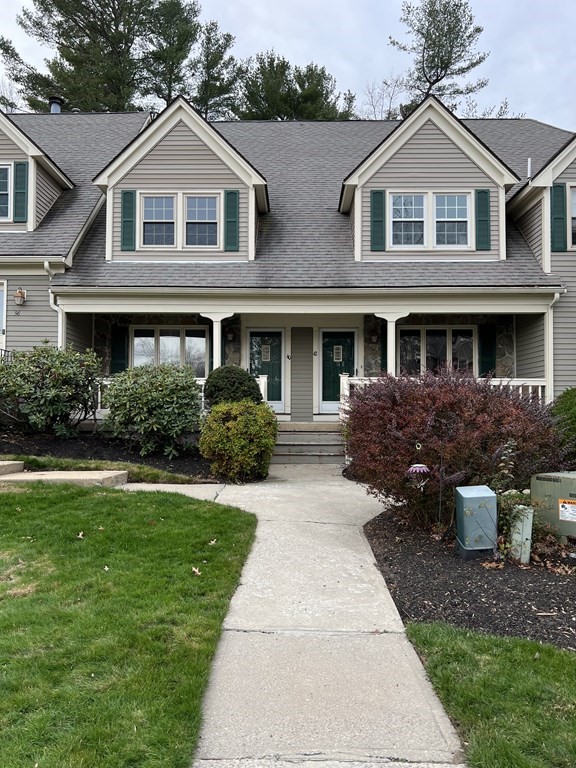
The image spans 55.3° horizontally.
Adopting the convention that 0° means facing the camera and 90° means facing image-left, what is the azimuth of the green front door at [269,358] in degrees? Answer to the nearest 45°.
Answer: approximately 0°

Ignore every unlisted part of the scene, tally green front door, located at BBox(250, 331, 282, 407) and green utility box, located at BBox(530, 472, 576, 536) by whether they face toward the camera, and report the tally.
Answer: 2

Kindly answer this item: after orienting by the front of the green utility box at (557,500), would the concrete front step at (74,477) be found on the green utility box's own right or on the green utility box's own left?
on the green utility box's own right

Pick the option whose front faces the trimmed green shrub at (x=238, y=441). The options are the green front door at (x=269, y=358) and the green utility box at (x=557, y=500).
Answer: the green front door

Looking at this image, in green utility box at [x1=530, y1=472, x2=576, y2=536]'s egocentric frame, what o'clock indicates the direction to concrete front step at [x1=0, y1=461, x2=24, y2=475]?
The concrete front step is roughly at 3 o'clock from the green utility box.

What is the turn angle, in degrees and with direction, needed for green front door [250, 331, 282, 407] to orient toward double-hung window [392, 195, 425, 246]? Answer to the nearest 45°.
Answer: approximately 90° to its left

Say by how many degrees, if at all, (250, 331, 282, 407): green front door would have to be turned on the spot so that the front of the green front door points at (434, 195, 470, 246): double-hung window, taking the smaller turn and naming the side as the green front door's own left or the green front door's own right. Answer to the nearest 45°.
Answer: approximately 90° to the green front door's own left

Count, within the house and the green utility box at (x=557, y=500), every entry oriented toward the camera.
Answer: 2

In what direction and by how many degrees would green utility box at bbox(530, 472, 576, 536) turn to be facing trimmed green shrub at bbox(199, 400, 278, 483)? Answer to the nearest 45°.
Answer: approximately 90° to its right

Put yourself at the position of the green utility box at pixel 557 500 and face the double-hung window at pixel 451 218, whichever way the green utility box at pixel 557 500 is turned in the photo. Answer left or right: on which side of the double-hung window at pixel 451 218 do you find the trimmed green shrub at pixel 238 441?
left

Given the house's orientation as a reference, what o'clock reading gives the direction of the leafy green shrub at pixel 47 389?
The leafy green shrub is roughly at 2 o'clock from the house.
